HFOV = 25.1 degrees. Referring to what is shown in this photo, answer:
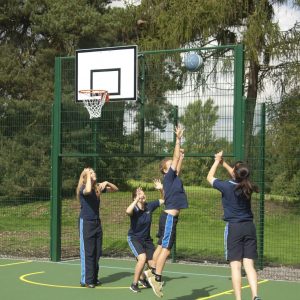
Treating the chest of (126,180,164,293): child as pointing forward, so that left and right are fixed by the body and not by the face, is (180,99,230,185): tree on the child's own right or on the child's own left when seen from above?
on the child's own left

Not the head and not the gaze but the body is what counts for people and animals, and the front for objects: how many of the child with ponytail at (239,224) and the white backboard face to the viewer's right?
0

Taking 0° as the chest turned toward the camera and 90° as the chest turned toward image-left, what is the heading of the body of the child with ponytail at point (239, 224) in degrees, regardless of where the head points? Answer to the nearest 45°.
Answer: approximately 135°

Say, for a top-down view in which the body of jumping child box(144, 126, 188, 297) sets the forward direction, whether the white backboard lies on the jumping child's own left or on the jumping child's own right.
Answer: on the jumping child's own left

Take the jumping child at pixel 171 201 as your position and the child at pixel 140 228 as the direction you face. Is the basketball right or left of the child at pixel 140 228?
right

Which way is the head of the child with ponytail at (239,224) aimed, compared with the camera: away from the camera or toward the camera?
away from the camera
